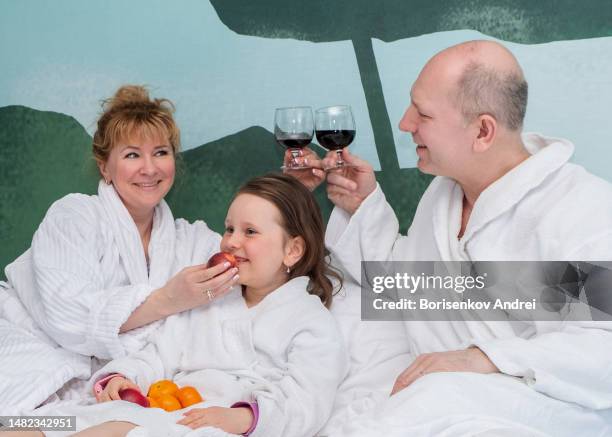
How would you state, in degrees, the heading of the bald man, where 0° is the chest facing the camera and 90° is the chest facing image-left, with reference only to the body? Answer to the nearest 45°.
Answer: approximately 45°

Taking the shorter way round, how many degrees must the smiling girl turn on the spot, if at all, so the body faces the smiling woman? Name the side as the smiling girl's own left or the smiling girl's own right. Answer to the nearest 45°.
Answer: approximately 90° to the smiling girl's own right

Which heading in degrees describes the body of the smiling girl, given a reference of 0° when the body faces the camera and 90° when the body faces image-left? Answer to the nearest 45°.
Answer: approximately 45°

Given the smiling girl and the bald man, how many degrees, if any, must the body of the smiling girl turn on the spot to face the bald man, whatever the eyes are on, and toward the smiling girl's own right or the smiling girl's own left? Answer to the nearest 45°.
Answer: approximately 90° to the smiling girl's own left
